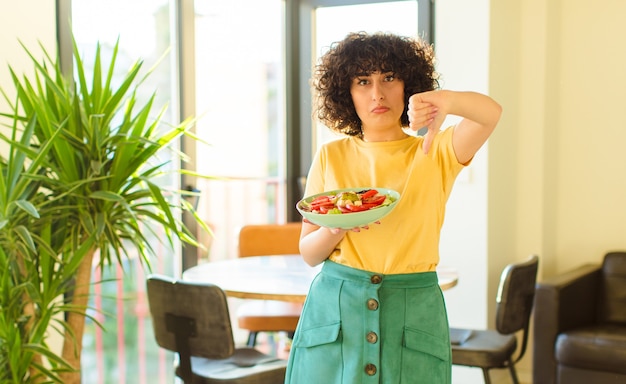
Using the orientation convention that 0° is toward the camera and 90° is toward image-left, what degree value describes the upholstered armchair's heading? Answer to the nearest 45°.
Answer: approximately 45°

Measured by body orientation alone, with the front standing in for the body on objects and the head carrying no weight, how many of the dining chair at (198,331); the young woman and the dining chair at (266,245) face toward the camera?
2

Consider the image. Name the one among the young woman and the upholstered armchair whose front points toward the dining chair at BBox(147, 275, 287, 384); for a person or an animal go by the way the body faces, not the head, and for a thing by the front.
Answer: the upholstered armchair

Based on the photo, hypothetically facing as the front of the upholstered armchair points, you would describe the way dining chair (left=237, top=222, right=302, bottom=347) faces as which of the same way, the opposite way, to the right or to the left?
to the left

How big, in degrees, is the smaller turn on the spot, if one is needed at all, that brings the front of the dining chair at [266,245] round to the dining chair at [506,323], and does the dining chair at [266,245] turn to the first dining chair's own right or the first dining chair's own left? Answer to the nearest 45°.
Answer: approximately 45° to the first dining chair's own left

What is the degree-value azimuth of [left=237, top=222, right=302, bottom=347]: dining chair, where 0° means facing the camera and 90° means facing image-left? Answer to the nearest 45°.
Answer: approximately 0°

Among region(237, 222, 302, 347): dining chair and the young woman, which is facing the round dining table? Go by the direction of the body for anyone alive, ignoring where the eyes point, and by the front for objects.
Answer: the dining chair

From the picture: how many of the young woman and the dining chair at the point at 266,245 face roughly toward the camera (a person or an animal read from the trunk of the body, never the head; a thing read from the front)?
2

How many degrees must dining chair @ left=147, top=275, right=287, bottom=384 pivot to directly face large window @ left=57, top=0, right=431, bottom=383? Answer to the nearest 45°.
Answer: approximately 45° to its left
